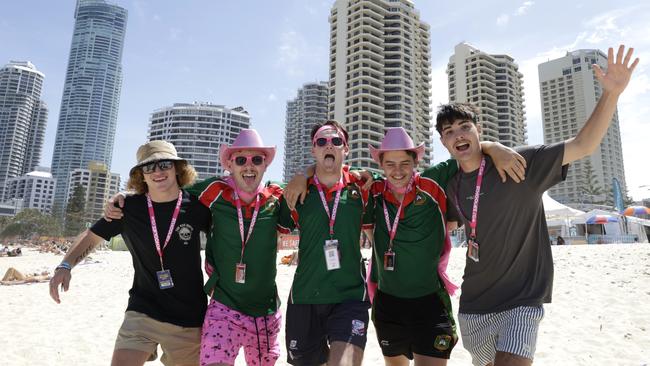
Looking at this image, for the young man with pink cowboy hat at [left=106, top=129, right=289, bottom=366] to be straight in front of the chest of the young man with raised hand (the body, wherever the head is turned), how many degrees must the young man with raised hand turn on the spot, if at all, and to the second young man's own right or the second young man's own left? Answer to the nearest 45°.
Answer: approximately 45° to the second young man's own right

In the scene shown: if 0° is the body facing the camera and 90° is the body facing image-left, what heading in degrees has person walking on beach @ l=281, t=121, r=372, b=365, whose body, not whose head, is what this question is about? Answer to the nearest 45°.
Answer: approximately 0°

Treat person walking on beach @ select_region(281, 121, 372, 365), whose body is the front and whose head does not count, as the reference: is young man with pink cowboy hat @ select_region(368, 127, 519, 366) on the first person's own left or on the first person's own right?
on the first person's own left

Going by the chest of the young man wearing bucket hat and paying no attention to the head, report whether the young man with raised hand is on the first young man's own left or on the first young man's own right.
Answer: on the first young man's own left

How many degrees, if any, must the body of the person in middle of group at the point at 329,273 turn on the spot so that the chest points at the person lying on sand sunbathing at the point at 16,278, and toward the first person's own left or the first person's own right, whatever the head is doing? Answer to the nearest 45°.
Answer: approximately 135° to the first person's own right

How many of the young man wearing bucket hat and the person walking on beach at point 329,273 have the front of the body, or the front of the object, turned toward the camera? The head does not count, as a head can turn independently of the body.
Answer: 2

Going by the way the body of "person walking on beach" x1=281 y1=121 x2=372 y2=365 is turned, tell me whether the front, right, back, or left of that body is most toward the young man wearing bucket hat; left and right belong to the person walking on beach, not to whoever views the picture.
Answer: right

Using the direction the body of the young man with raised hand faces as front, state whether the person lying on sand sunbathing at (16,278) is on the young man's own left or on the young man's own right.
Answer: on the young man's own right
